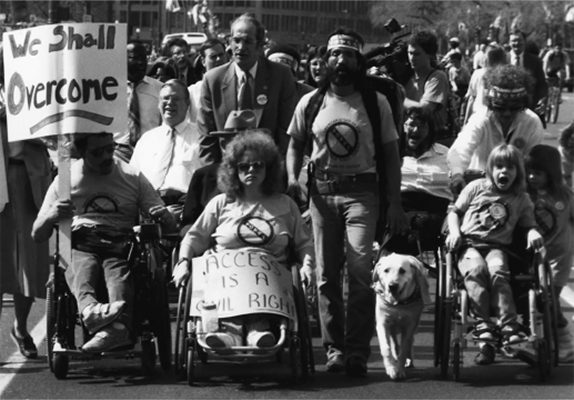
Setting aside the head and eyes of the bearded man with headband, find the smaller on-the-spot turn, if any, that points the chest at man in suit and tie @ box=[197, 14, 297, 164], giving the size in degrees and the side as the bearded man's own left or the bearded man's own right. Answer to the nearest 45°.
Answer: approximately 135° to the bearded man's own right

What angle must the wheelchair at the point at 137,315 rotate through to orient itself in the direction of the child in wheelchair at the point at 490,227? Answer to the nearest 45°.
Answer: approximately 90° to its left

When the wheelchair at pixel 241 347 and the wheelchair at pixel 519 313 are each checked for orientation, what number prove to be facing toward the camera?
2

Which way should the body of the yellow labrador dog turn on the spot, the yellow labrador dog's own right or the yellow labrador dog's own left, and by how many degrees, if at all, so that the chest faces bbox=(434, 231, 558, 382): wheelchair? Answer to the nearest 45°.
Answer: approximately 90° to the yellow labrador dog's own left

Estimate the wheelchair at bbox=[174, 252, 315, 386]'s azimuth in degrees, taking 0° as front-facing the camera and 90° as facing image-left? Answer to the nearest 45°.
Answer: approximately 0°

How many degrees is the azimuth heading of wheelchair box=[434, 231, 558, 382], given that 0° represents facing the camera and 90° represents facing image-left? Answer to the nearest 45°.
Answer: approximately 0°

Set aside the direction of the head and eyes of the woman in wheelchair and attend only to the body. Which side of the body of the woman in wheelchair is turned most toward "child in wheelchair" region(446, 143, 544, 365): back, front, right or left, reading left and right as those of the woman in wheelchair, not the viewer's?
left
